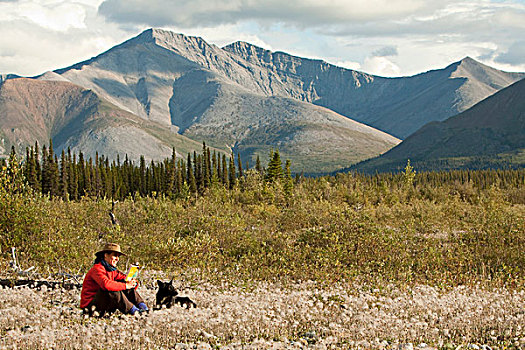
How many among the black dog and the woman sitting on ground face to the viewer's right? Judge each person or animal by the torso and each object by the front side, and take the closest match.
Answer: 1

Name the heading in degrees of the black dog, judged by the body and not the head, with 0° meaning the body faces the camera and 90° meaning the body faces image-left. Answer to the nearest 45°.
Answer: approximately 45°

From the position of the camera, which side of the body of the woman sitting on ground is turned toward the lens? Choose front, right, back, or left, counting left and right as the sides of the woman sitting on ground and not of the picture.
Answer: right

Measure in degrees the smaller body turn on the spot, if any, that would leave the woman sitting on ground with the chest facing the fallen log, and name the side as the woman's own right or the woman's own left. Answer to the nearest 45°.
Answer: approximately 135° to the woman's own left

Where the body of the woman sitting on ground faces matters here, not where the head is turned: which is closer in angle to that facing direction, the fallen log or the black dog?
the black dog

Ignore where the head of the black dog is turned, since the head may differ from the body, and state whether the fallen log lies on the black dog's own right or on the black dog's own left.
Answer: on the black dog's own right

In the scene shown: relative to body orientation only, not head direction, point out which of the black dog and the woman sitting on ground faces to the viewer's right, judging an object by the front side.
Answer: the woman sitting on ground
